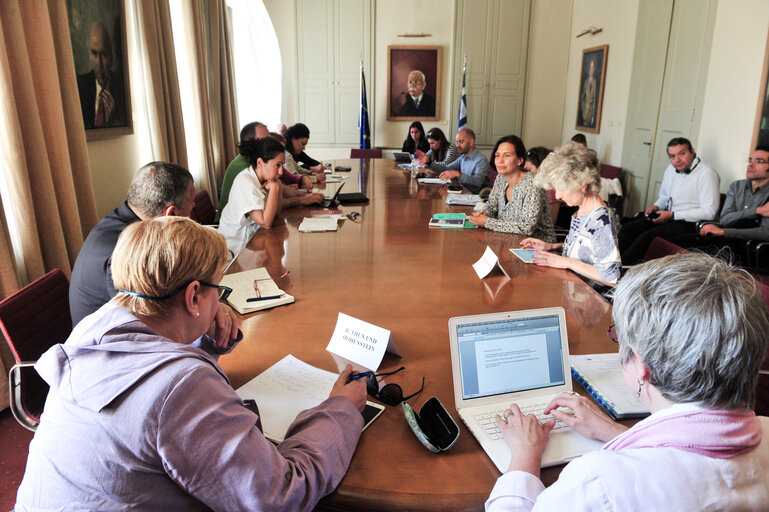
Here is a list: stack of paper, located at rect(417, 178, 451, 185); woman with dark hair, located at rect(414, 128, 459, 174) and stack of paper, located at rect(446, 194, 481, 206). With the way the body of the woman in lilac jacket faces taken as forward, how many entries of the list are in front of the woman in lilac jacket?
3

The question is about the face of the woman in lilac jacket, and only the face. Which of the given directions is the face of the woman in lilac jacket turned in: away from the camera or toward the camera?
away from the camera

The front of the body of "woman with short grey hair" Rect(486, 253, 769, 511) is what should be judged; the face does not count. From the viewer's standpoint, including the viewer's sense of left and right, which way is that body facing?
facing away from the viewer and to the left of the viewer

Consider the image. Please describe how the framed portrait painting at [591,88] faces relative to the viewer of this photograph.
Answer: facing the viewer and to the left of the viewer

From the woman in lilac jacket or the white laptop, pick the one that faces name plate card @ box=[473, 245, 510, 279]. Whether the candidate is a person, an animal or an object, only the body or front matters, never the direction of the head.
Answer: the woman in lilac jacket

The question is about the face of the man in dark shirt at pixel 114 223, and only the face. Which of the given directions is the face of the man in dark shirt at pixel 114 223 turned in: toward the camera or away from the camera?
away from the camera

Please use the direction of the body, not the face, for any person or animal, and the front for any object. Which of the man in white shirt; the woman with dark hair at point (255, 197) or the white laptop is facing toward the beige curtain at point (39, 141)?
the man in white shirt

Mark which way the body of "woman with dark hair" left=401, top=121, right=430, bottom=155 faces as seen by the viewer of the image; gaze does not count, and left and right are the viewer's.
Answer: facing the viewer

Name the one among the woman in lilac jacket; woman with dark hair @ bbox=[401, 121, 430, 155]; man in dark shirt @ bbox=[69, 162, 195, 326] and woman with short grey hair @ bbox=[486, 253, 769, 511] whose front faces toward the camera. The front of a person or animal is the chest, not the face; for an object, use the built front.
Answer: the woman with dark hair

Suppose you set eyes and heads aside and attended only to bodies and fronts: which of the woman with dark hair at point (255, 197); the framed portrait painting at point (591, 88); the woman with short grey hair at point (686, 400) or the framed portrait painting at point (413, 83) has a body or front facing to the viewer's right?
the woman with dark hair

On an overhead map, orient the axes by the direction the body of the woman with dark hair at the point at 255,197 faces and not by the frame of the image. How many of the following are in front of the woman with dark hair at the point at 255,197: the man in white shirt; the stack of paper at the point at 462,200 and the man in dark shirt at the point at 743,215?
3

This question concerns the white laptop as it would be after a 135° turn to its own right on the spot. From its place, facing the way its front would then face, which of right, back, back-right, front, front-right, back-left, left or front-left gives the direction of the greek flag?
right

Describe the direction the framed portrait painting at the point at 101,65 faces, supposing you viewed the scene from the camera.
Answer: facing the viewer and to the right of the viewer

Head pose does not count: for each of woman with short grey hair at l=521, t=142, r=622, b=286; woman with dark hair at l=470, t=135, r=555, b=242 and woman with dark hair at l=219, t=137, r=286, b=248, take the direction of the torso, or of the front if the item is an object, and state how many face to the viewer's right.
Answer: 1

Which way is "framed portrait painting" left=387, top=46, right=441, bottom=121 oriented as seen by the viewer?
toward the camera

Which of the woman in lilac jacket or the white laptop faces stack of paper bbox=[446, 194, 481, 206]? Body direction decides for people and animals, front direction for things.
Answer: the woman in lilac jacket

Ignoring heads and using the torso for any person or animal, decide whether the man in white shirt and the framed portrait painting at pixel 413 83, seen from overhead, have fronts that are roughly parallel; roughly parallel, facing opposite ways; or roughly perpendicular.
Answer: roughly perpendicular

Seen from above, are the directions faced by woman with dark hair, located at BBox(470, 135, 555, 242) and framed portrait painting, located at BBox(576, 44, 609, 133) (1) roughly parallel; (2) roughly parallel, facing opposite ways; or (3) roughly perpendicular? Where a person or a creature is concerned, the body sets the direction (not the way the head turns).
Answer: roughly parallel

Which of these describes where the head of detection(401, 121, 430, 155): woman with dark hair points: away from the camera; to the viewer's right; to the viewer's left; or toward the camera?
toward the camera
